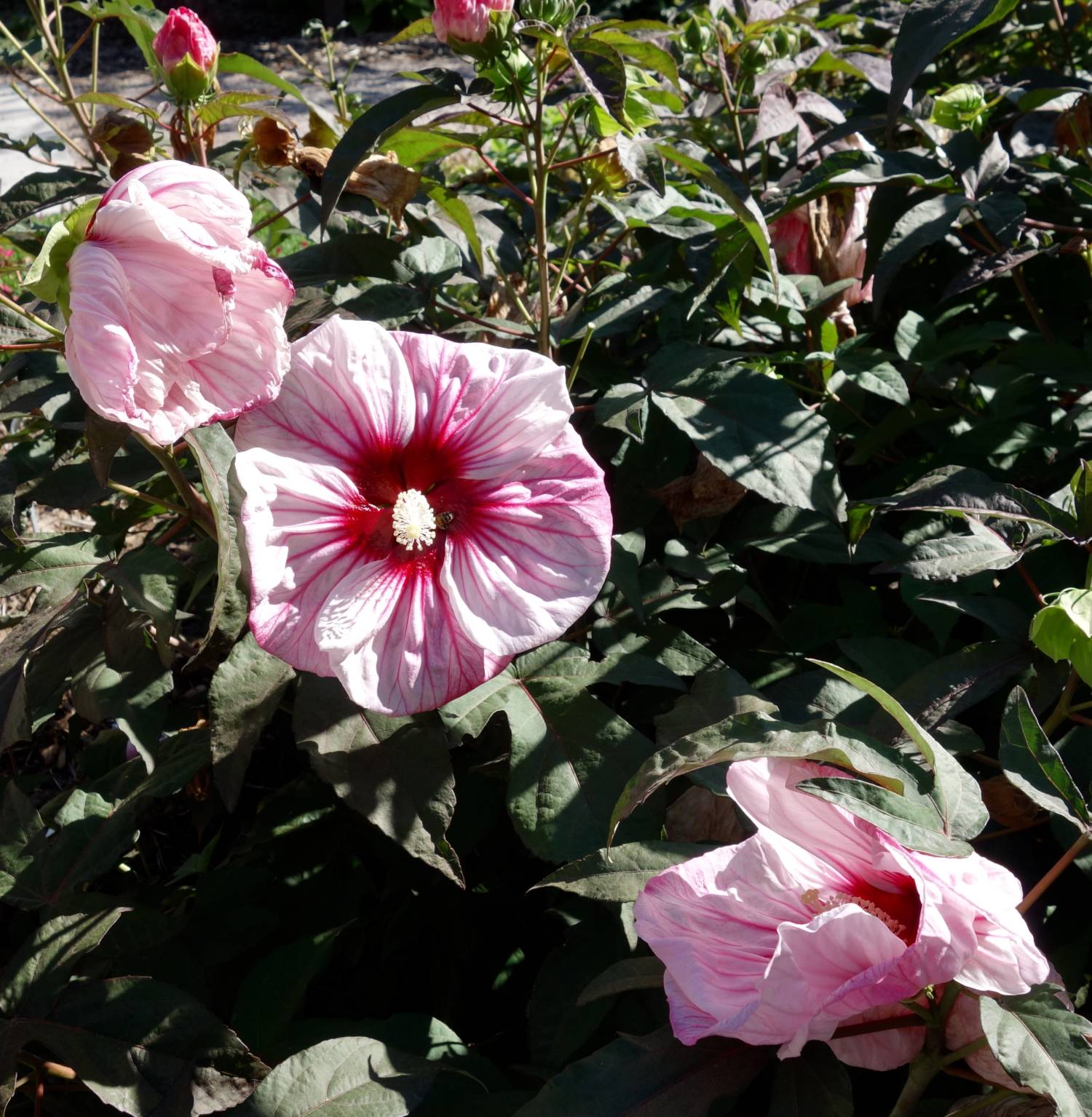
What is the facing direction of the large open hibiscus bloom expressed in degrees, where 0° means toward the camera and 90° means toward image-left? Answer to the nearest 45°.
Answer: approximately 0°
